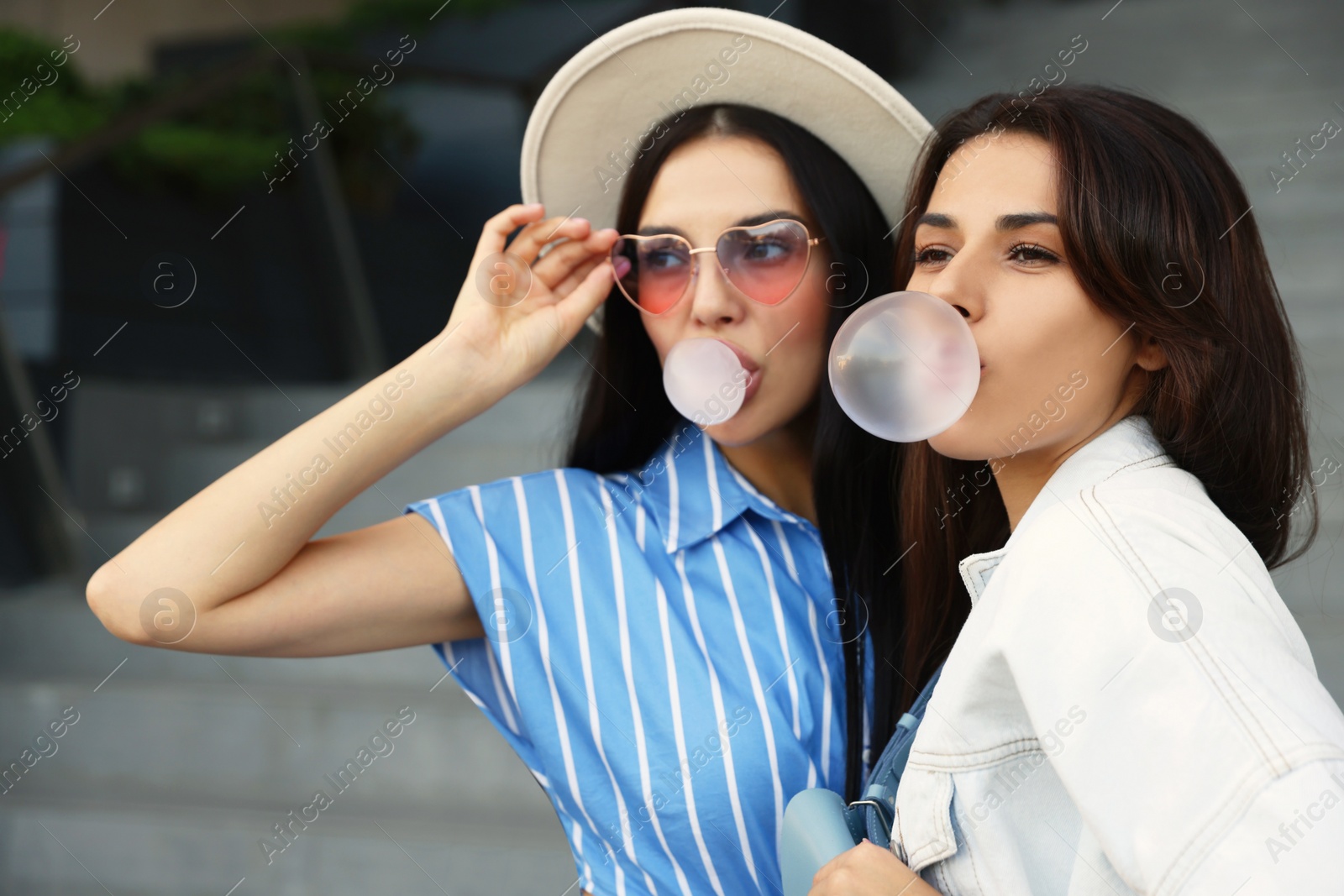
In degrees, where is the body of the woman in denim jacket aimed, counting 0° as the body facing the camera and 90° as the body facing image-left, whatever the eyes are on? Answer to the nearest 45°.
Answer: approximately 45°
